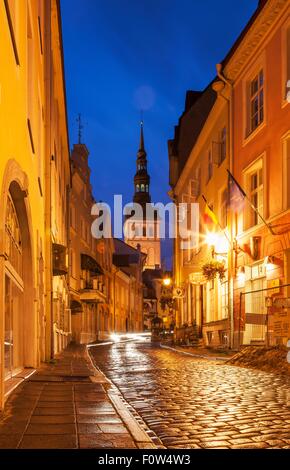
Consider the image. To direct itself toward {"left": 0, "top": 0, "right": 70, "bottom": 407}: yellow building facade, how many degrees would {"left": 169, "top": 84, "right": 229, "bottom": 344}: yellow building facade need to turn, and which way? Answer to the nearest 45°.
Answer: approximately 90° to its left

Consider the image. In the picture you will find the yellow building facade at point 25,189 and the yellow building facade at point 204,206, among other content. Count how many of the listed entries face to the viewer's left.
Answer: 1

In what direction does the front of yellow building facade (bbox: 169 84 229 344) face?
to the viewer's left

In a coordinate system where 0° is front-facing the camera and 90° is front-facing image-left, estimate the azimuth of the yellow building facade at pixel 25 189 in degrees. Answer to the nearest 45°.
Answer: approximately 270°

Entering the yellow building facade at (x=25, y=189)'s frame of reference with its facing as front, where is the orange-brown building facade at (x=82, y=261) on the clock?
the orange-brown building facade at (x=82, y=261) is roughly at 9 o'clock from the yellow building facade at (x=25, y=189).

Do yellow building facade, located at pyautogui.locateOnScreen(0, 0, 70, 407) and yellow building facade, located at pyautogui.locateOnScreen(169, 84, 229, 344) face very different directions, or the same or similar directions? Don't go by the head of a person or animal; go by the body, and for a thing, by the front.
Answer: very different directions
